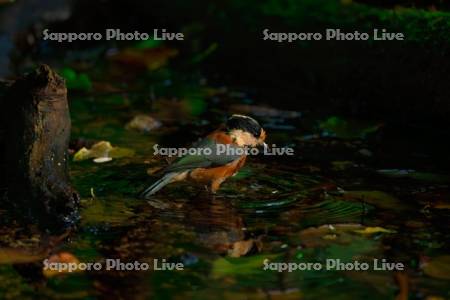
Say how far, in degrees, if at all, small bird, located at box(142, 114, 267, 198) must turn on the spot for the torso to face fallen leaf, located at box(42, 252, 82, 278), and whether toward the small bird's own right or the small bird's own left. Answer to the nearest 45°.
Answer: approximately 135° to the small bird's own right

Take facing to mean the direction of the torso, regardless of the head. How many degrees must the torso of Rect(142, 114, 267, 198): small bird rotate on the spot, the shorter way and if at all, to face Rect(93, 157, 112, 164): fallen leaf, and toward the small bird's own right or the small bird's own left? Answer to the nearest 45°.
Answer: approximately 135° to the small bird's own left

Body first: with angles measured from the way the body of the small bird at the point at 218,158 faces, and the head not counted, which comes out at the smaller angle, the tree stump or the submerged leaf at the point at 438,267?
the submerged leaf

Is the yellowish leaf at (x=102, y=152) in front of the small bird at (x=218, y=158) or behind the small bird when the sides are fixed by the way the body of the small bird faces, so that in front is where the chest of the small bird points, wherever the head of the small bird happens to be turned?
behind

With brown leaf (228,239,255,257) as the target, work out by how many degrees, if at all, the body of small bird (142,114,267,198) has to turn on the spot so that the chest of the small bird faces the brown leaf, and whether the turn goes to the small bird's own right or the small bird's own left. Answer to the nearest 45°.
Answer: approximately 90° to the small bird's own right

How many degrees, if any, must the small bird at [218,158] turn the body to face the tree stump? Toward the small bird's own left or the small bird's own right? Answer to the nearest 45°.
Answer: approximately 135° to the small bird's own right

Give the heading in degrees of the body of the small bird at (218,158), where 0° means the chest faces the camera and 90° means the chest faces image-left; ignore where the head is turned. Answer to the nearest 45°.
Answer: approximately 270°

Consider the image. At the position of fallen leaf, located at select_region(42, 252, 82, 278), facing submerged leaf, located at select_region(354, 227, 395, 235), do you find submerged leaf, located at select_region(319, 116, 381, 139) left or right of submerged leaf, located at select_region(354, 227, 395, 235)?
left

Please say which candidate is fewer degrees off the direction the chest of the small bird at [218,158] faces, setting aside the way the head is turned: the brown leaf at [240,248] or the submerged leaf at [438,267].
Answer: the submerged leaf

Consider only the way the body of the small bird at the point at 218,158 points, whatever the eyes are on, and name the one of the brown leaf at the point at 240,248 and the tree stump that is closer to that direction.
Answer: the brown leaf
